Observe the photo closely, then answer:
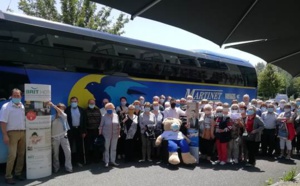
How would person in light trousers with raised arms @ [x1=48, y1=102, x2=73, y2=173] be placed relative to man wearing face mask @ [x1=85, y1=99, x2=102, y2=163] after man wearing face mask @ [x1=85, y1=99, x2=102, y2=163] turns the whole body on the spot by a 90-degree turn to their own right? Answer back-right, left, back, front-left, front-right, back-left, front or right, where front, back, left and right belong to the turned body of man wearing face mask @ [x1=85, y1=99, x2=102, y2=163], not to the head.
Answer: front-left

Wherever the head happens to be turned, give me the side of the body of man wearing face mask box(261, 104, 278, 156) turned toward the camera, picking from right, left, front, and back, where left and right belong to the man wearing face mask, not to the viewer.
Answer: front

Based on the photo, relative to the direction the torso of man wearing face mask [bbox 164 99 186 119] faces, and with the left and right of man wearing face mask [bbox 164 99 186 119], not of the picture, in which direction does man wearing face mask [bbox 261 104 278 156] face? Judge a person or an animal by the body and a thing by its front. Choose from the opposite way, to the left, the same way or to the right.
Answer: the same way

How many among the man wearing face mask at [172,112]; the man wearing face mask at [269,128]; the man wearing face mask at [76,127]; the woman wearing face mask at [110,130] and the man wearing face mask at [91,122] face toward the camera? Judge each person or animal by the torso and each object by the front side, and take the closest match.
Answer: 5

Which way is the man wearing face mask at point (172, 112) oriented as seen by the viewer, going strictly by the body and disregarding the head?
toward the camera

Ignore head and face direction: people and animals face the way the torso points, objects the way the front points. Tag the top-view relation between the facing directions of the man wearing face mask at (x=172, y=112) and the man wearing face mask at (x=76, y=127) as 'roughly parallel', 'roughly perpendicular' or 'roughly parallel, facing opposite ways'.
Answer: roughly parallel

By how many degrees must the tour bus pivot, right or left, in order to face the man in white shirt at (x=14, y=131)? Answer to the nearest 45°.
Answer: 0° — it already faces them

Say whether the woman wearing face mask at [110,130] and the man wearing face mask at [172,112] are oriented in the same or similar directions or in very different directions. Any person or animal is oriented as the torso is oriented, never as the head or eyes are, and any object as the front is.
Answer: same or similar directions

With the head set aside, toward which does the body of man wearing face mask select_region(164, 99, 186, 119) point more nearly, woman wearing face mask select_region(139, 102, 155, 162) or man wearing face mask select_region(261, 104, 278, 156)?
the woman wearing face mask

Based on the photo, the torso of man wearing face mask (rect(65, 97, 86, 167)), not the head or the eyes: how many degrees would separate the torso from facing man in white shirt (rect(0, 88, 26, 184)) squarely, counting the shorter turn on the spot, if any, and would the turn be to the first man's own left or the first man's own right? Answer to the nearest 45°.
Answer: approximately 45° to the first man's own right

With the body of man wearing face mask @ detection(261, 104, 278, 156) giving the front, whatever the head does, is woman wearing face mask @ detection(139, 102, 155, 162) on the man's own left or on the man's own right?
on the man's own right

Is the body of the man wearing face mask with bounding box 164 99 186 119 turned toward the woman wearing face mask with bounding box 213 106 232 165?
no

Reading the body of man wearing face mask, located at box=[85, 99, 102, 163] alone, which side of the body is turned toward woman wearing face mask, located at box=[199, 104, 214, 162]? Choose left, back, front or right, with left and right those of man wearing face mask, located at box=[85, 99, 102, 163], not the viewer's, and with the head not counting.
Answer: left

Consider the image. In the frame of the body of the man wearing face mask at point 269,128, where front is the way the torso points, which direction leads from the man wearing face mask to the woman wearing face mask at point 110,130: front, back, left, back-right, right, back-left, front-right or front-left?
front-right

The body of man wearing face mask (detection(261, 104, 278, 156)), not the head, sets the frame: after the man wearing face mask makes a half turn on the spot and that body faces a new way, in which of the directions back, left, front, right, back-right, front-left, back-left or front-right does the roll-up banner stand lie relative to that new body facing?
back-left

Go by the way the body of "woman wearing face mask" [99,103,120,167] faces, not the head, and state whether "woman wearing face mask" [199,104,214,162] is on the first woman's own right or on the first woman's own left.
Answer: on the first woman's own left

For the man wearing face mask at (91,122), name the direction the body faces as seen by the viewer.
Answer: toward the camera

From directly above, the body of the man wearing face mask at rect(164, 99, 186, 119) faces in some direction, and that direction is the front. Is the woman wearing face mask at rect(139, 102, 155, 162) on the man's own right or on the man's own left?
on the man's own right
